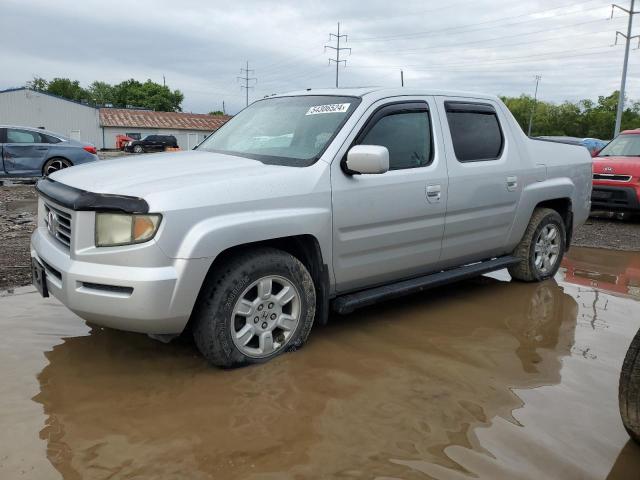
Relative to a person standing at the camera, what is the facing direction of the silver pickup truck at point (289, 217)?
facing the viewer and to the left of the viewer

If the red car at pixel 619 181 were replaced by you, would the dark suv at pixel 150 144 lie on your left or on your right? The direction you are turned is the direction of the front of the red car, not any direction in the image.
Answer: on your right

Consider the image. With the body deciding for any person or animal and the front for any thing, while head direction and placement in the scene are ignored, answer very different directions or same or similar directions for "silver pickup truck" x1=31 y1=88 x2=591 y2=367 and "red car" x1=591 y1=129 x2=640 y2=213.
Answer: same or similar directions

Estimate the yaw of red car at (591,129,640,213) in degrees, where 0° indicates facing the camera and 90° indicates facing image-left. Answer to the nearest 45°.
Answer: approximately 45°

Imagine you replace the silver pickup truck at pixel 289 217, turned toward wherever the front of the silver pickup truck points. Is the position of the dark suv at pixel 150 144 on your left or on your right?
on your right

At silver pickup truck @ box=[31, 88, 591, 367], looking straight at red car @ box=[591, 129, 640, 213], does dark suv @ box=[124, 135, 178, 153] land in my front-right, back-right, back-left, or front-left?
front-left

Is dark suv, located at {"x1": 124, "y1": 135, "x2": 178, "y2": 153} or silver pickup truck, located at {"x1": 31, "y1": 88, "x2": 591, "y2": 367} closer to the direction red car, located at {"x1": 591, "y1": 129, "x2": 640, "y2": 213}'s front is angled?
the silver pickup truck

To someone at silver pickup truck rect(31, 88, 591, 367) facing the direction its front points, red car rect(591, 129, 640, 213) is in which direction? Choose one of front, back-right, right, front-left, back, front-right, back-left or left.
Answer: back
